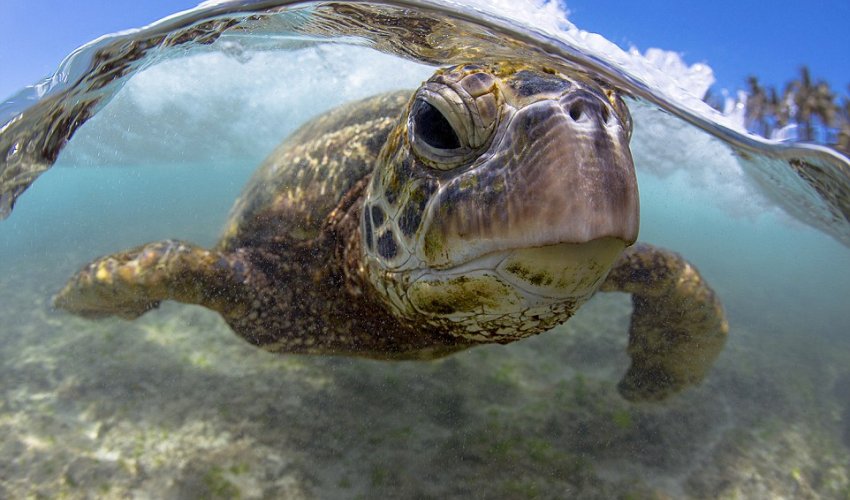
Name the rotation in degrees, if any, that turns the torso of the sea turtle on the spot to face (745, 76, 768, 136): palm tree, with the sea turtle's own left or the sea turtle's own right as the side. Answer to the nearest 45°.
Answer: approximately 90° to the sea turtle's own left

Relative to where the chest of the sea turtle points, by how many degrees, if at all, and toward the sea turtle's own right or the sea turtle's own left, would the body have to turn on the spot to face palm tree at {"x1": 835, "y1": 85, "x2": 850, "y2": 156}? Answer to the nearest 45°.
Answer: approximately 90° to the sea turtle's own left

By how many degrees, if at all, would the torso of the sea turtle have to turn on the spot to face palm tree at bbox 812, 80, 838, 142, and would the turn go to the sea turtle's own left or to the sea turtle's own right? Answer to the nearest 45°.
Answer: approximately 90° to the sea turtle's own left

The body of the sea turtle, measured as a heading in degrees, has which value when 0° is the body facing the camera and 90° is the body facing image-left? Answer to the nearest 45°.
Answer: approximately 315°

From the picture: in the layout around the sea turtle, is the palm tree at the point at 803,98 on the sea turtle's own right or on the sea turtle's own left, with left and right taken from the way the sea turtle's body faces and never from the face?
on the sea turtle's own left
